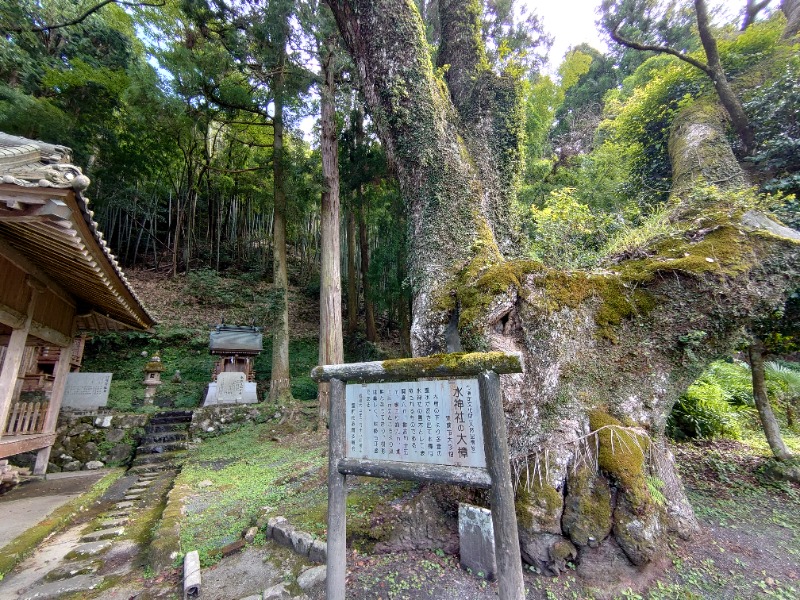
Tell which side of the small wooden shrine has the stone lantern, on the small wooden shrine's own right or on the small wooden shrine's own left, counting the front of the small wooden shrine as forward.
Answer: on the small wooden shrine's own right

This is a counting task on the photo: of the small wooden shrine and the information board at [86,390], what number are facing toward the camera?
2

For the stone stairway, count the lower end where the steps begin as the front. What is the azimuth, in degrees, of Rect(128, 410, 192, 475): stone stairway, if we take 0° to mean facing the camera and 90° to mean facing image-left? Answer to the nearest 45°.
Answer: approximately 0°

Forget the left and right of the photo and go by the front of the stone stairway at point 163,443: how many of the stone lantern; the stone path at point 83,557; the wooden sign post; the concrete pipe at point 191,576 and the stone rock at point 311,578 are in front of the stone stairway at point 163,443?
4

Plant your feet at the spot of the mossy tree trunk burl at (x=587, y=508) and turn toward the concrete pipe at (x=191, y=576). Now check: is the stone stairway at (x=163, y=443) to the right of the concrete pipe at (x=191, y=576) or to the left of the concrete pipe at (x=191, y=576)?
right

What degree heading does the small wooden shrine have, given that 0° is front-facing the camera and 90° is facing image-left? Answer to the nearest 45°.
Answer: approximately 0°

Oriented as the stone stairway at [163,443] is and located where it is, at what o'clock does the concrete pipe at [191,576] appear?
The concrete pipe is roughly at 12 o'clock from the stone stairway.

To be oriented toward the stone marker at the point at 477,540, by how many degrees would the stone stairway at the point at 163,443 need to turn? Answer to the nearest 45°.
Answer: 0° — it already faces it

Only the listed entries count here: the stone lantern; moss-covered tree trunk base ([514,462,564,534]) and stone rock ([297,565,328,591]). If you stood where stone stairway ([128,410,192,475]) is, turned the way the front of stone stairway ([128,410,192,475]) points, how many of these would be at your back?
1
